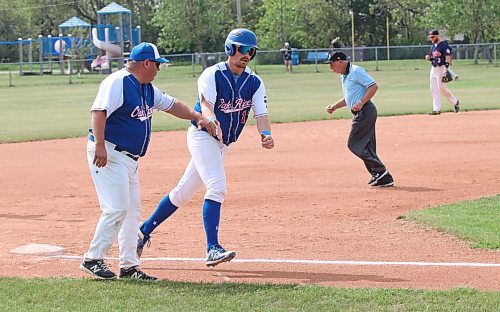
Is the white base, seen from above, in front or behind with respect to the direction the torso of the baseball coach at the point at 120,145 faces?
behind

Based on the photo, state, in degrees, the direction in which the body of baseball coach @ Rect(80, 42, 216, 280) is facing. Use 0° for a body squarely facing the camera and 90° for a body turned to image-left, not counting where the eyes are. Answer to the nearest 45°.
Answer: approximately 315°

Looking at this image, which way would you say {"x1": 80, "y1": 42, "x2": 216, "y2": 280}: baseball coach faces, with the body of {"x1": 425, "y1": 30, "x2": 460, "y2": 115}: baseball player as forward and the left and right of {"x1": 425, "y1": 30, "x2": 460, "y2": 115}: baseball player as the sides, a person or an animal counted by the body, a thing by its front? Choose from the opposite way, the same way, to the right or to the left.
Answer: to the left

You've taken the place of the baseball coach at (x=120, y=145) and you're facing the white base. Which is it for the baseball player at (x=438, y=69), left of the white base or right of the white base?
right

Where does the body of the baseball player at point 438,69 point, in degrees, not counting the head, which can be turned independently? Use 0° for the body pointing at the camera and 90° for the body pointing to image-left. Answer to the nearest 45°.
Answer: approximately 45°

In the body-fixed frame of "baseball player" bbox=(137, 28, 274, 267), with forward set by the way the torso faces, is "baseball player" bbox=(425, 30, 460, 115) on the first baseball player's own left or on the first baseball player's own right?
on the first baseball player's own left

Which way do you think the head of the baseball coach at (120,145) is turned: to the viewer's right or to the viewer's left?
to the viewer's right

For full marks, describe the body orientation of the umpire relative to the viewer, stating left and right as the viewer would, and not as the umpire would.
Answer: facing to the left of the viewer

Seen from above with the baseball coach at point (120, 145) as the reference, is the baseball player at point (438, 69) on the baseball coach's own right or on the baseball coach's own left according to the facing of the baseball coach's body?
on the baseball coach's own left

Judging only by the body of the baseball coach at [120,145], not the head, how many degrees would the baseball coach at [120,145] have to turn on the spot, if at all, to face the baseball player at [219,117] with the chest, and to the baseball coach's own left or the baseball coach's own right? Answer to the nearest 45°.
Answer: approximately 90° to the baseball coach's own left
